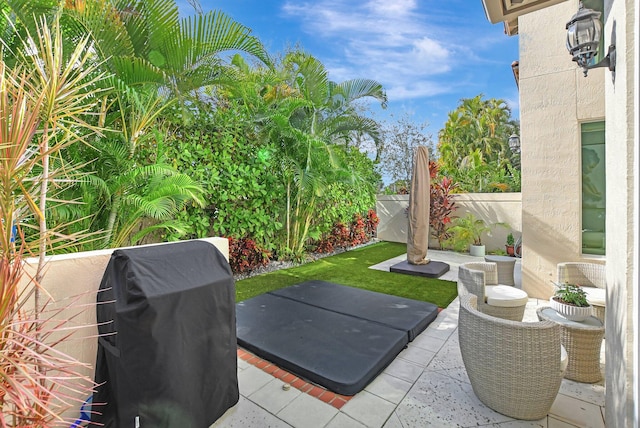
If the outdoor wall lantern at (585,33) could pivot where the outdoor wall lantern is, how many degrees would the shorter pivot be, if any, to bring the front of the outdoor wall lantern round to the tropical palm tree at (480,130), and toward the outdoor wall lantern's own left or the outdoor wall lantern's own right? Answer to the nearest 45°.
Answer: approximately 90° to the outdoor wall lantern's own right

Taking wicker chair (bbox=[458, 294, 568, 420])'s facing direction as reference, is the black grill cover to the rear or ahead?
to the rear

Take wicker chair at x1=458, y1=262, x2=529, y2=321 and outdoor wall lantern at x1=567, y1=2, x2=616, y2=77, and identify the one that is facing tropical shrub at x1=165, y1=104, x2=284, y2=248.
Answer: the outdoor wall lantern

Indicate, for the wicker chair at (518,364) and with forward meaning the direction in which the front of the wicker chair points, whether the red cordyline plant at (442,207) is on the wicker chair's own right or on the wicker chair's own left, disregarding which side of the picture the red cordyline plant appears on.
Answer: on the wicker chair's own left

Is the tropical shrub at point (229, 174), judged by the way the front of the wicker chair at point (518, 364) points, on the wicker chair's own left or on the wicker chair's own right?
on the wicker chair's own left

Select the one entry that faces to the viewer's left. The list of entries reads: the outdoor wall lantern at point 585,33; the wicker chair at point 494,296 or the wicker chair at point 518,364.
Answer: the outdoor wall lantern

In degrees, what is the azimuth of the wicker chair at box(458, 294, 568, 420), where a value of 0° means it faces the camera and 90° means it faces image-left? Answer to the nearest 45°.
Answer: approximately 225°

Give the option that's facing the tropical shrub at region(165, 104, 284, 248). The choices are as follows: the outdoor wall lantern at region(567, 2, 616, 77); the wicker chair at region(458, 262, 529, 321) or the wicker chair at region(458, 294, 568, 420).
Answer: the outdoor wall lantern

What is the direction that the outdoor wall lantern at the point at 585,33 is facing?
to the viewer's left

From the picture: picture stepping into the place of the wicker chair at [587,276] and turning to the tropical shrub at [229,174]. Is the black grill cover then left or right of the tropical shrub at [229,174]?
left

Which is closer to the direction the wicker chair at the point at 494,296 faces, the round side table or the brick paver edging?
the brick paver edging

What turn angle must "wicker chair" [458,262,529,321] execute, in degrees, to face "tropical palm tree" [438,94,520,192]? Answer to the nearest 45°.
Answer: approximately 135° to its left

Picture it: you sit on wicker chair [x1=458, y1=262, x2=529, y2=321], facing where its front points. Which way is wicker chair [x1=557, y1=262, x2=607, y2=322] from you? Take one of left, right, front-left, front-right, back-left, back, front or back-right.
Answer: left

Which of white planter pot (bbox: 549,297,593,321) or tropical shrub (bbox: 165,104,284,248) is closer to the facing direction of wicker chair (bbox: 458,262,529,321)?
the white planter pot
